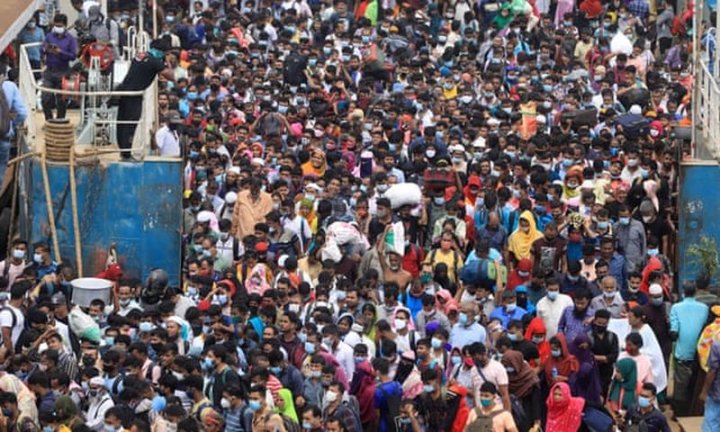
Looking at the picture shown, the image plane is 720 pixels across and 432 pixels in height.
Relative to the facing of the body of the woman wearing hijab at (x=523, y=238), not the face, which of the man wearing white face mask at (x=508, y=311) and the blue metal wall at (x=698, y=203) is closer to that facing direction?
the man wearing white face mask

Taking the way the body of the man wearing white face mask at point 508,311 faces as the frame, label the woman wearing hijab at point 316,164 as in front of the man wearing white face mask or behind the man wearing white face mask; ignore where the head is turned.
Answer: behind

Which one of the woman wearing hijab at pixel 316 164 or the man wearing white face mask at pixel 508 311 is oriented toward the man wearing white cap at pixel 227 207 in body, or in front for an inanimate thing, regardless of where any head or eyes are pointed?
the woman wearing hijab

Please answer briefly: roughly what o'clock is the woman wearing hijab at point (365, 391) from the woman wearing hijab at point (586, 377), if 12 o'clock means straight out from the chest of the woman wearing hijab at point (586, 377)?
the woman wearing hijab at point (365, 391) is roughly at 4 o'clock from the woman wearing hijab at point (586, 377).

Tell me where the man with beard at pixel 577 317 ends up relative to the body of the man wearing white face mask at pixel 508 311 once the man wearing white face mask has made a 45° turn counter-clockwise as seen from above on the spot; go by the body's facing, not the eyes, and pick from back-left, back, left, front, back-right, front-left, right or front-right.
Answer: front-left

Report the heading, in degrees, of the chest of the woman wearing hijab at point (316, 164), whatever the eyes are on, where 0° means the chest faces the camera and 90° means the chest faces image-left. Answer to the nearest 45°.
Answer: approximately 45°

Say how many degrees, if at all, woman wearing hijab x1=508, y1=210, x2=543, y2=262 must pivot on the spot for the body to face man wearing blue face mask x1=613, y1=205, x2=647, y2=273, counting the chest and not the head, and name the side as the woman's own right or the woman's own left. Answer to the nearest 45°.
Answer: approximately 135° to the woman's own left

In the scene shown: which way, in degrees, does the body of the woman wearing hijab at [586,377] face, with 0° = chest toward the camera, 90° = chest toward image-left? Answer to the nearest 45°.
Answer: approximately 315°

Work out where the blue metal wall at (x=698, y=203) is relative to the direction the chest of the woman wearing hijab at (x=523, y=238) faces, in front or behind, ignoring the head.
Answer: behind

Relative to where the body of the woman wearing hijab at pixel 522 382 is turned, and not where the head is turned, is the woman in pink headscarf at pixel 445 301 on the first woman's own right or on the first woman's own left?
on the first woman's own right

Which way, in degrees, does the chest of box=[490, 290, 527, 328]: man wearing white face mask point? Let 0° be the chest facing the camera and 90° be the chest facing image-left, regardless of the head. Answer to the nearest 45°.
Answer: approximately 0°
